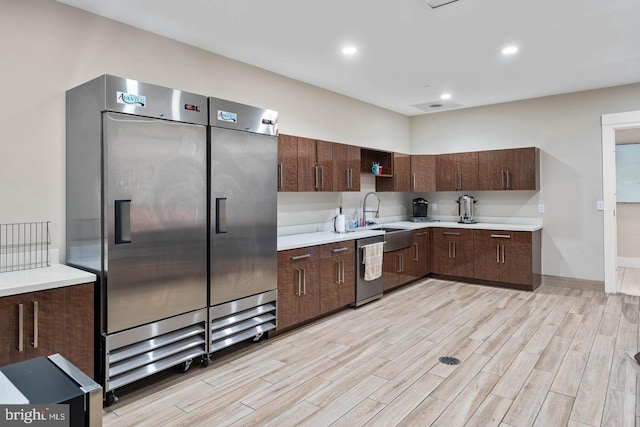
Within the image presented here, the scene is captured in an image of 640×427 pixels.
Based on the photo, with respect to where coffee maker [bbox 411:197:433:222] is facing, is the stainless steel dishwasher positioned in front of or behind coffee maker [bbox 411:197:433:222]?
in front

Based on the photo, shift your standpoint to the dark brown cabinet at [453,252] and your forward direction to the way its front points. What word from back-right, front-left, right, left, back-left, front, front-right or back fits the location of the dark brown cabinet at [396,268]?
front-right

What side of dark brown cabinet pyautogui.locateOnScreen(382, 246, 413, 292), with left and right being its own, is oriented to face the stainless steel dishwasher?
right

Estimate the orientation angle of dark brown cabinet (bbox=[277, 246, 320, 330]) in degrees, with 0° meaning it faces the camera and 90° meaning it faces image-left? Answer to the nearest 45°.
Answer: approximately 315°

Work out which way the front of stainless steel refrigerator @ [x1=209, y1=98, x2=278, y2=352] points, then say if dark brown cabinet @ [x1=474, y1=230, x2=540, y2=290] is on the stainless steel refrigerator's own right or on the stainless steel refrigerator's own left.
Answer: on the stainless steel refrigerator's own left

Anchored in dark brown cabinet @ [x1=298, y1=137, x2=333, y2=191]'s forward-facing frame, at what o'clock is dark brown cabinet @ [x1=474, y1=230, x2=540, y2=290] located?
dark brown cabinet @ [x1=474, y1=230, x2=540, y2=290] is roughly at 10 o'clock from dark brown cabinet @ [x1=298, y1=137, x2=333, y2=191].

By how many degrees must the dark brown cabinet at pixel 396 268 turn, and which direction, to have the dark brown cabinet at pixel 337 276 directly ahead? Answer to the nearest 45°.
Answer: approximately 90° to its right

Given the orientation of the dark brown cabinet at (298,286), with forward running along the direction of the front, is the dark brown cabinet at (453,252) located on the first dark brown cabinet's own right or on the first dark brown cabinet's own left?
on the first dark brown cabinet's own left

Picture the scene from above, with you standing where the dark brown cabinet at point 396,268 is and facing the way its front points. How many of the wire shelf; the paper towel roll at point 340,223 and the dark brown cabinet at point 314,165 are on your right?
3

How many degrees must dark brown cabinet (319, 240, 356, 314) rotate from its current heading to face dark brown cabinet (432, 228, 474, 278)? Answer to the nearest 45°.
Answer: approximately 90° to its left

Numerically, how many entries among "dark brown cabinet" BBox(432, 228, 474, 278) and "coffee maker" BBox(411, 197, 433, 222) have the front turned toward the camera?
2
